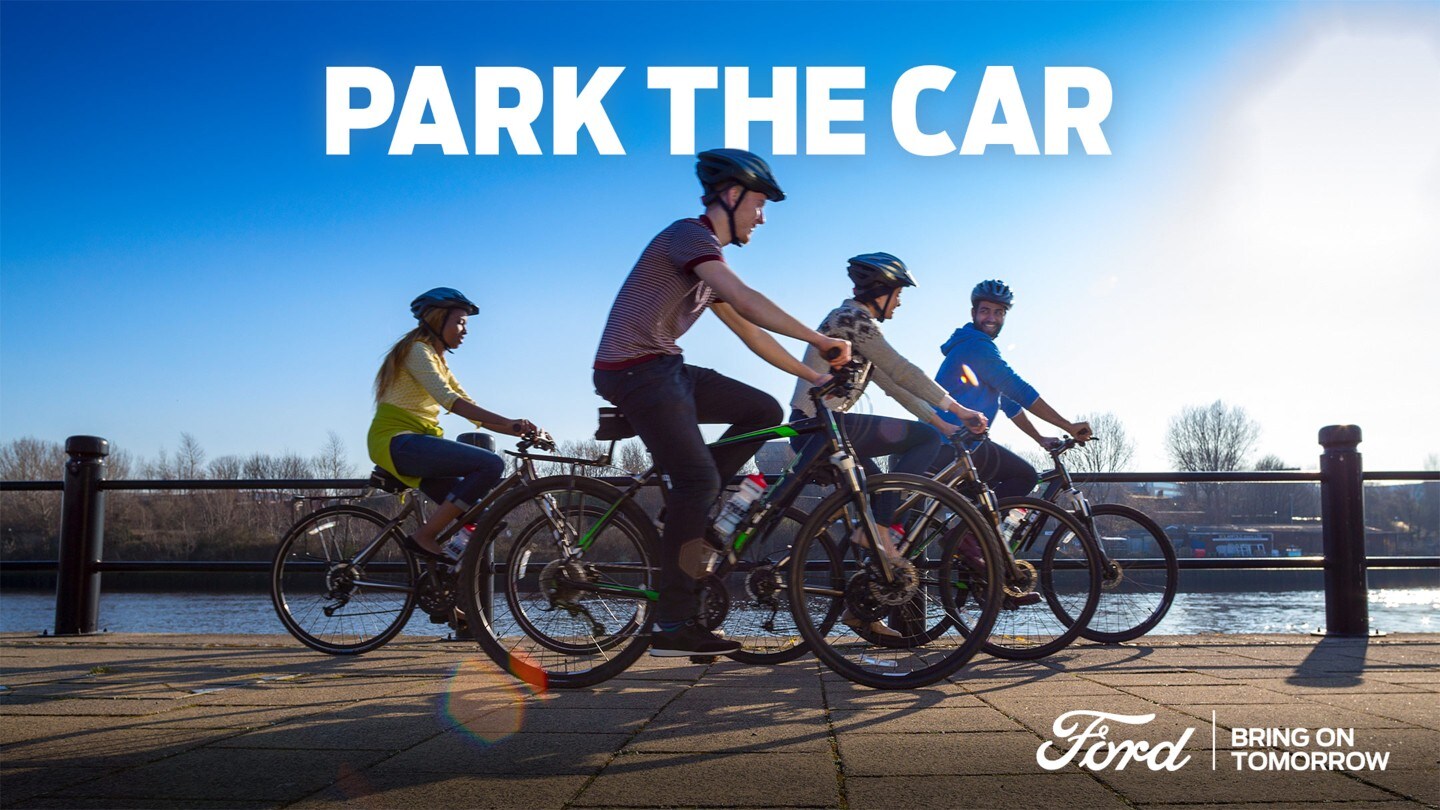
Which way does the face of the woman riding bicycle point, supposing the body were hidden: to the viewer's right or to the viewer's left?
to the viewer's right

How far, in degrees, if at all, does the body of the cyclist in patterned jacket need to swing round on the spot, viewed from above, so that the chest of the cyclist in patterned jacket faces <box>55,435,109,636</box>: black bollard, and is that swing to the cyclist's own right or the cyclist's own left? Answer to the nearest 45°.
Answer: approximately 180°

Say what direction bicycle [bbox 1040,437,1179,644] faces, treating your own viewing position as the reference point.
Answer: facing to the right of the viewer

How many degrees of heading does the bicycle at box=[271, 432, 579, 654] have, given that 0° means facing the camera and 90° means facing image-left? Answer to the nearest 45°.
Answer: approximately 270°

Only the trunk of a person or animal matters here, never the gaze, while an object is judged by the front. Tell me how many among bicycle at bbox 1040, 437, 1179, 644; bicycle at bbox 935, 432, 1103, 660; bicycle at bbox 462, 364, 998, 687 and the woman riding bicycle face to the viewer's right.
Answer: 4

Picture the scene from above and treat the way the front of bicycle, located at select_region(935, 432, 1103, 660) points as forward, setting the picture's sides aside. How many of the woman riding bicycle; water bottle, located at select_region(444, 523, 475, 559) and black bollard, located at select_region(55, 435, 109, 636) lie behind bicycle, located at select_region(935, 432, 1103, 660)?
3

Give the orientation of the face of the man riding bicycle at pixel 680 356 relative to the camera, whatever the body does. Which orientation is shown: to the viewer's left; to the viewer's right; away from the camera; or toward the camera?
to the viewer's right

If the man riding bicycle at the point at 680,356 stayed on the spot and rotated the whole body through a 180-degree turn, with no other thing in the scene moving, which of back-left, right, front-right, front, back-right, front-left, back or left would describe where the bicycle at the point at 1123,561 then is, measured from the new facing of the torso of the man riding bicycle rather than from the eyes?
back-right

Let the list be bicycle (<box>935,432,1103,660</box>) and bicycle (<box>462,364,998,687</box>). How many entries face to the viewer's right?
2

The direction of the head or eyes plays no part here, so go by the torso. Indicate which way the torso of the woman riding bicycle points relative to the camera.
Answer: to the viewer's right

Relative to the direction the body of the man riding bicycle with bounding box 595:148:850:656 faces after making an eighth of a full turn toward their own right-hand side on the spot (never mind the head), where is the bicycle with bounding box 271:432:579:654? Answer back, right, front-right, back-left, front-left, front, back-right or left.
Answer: back

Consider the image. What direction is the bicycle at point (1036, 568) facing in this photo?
to the viewer's right

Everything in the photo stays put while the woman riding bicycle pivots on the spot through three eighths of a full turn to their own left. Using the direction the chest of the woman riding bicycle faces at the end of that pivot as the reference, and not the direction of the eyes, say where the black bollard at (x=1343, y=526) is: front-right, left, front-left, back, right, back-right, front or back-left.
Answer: back-right

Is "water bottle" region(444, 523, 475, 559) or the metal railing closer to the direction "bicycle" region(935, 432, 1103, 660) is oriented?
the metal railing

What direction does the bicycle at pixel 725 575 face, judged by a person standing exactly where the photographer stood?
facing to the right of the viewer

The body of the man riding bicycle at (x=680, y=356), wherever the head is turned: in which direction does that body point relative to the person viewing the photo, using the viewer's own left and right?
facing to the right of the viewer

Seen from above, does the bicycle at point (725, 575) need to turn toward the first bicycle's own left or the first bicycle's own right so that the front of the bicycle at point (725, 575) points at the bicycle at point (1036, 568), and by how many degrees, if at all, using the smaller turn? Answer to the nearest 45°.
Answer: approximately 45° to the first bicycle's own left
